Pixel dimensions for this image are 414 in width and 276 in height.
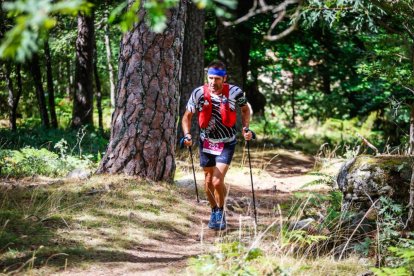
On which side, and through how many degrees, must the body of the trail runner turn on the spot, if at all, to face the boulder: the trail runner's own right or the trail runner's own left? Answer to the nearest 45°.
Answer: approximately 90° to the trail runner's own left

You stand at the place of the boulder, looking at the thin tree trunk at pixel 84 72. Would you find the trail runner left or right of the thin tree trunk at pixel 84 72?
left

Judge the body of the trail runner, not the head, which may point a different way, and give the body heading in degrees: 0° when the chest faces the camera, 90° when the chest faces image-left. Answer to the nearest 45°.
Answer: approximately 0°

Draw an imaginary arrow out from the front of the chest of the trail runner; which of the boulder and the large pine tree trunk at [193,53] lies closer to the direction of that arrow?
the boulder

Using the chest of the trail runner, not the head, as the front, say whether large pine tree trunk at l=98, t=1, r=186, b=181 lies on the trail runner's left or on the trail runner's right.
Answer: on the trail runner's right

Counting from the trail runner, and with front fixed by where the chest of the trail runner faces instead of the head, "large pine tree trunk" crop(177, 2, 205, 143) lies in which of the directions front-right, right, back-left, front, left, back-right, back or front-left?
back

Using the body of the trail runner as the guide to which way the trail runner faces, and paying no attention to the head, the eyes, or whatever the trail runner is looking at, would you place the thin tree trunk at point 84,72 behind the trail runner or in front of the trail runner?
behind
